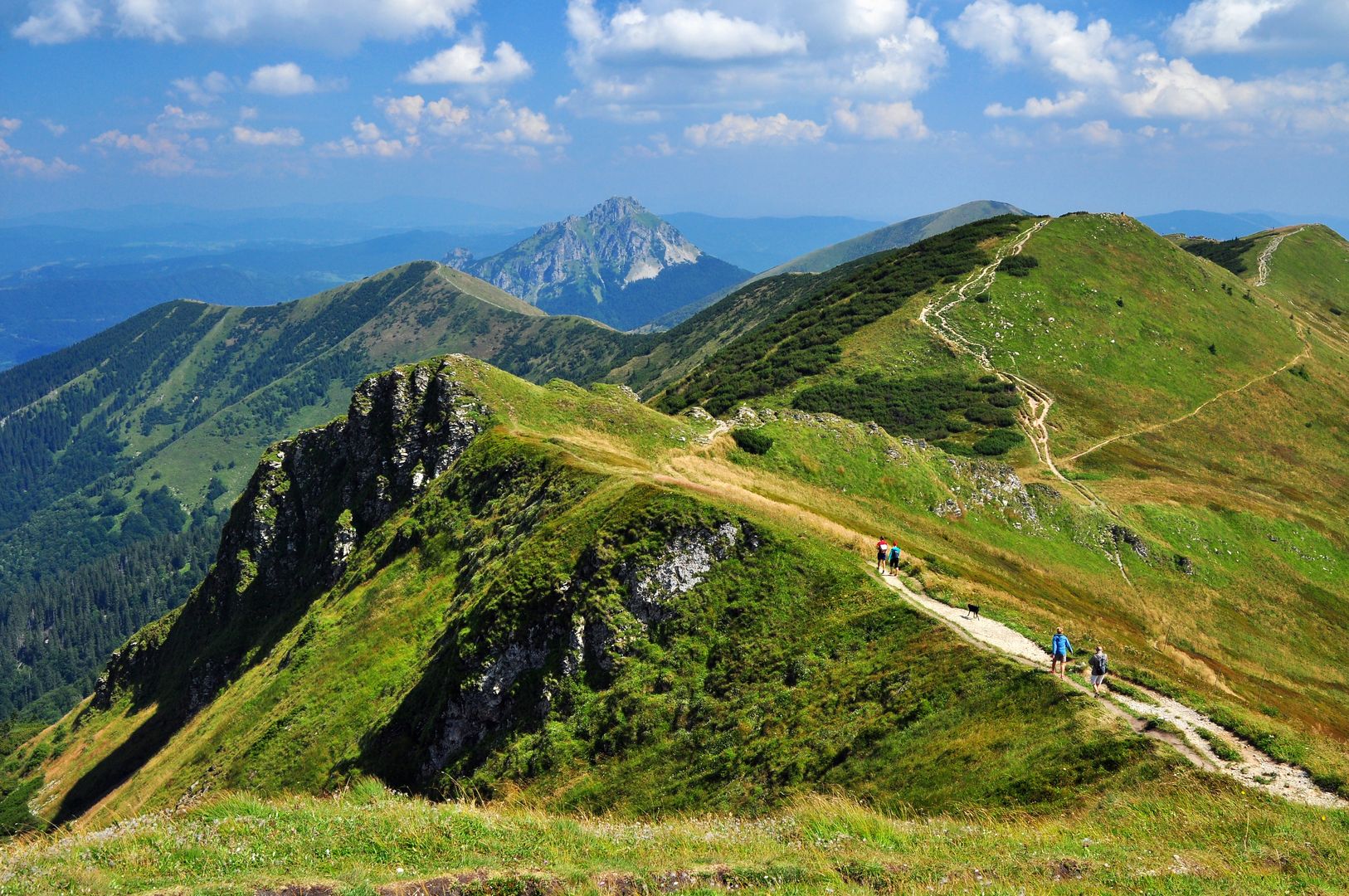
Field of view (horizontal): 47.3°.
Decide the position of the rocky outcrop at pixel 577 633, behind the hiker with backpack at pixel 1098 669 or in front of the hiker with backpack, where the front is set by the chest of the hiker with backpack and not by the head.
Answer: in front

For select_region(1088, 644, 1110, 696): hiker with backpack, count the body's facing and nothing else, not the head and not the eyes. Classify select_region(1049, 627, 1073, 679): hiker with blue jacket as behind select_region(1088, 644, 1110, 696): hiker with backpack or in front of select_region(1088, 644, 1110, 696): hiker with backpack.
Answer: in front

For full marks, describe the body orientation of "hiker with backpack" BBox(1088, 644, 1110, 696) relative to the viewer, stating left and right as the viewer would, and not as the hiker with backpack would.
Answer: facing away from the viewer and to the left of the viewer
